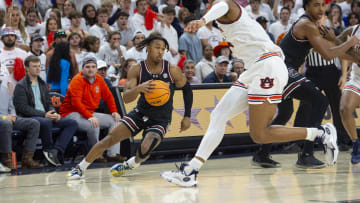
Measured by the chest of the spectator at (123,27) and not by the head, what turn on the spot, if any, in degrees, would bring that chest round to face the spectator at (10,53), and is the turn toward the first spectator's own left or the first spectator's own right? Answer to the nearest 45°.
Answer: approximately 45° to the first spectator's own right

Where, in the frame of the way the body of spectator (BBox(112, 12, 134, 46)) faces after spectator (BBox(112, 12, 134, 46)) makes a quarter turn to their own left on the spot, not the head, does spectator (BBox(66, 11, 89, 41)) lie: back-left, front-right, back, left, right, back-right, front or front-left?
back-right

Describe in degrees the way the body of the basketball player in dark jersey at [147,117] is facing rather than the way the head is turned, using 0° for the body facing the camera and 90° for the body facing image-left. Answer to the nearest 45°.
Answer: approximately 0°

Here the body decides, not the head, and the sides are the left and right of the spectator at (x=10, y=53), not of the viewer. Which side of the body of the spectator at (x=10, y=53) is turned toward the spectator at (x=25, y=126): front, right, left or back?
front

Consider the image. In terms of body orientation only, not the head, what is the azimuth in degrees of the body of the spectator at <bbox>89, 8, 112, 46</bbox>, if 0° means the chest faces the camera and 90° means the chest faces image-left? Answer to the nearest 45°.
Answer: approximately 315°

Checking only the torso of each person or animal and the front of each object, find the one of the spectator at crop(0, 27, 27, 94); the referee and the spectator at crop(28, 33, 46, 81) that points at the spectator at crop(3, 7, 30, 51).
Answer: the referee

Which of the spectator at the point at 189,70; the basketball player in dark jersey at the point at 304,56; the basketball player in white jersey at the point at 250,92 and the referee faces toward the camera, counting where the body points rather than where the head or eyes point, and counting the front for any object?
the spectator

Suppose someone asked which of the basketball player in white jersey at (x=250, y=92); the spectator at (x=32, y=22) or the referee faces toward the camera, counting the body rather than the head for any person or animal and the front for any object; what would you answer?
the spectator

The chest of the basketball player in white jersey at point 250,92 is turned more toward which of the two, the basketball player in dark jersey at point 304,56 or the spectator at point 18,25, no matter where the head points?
the spectator

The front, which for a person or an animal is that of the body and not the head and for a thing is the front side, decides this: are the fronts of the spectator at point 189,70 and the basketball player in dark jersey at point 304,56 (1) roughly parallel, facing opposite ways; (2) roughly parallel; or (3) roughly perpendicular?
roughly perpendicular

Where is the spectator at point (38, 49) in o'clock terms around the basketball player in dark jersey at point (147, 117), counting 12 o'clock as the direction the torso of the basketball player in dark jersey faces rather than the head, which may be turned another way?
The spectator is roughly at 5 o'clock from the basketball player in dark jersey.

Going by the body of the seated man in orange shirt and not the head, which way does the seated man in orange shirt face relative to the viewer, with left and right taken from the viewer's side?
facing the viewer and to the right of the viewer
